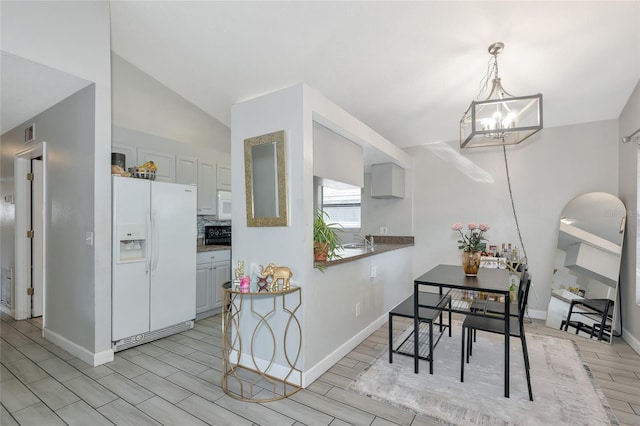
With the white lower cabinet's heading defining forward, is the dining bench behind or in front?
in front

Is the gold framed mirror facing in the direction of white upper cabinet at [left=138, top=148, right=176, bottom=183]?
no

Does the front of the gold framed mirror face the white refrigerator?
no

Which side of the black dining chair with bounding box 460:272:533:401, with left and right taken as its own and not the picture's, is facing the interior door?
front

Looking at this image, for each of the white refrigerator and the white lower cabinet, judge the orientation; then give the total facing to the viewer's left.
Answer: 0

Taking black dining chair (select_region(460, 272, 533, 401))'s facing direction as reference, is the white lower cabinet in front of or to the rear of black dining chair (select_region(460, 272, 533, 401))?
in front

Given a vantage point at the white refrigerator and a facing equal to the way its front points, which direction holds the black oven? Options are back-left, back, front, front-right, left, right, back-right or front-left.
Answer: left

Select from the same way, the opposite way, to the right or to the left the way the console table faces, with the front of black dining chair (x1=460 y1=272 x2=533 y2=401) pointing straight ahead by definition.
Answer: to the left

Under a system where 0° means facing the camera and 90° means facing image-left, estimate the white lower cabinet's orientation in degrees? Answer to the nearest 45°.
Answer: approximately 315°

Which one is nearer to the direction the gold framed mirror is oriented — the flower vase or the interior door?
the interior door

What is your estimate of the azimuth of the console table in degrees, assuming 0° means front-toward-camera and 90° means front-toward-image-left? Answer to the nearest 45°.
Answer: approximately 45°

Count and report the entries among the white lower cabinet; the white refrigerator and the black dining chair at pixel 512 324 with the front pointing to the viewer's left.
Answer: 1

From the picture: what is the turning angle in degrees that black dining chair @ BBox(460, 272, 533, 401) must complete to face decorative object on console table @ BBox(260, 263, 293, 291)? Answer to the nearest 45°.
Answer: approximately 45° to its left

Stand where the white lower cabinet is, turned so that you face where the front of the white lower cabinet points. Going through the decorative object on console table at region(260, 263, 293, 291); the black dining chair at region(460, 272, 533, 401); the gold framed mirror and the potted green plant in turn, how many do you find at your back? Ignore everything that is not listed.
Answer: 0

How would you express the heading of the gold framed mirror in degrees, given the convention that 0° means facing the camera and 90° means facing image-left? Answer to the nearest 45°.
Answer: approximately 45°

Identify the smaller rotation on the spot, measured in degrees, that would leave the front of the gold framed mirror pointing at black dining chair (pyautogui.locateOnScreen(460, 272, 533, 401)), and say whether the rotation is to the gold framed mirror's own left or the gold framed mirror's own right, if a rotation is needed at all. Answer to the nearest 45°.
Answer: approximately 135° to the gold framed mirror's own left

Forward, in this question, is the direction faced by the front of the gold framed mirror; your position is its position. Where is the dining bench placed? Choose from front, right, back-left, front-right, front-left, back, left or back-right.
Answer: back-left

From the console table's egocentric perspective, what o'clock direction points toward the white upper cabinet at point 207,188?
The white upper cabinet is roughly at 4 o'clock from the console table.
